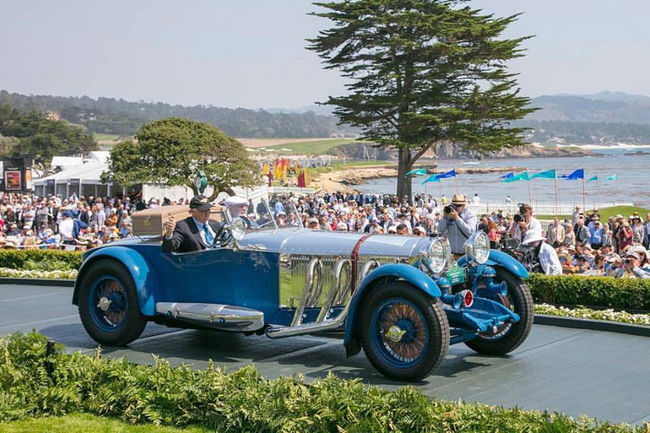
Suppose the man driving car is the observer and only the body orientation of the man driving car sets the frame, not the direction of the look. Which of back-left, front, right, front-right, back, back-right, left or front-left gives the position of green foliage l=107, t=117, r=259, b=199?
back-left

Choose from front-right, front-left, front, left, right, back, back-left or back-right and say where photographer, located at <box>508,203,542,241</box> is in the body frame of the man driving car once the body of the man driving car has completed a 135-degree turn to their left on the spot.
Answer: front-right

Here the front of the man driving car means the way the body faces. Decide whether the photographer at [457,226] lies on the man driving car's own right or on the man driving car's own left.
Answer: on the man driving car's own left

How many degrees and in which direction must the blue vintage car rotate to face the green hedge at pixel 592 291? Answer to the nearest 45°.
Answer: approximately 90° to its left

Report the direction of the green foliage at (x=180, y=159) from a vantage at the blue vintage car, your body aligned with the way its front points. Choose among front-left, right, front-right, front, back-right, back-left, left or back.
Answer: back-left

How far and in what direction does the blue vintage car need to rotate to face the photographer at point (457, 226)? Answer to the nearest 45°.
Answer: approximately 90° to its left

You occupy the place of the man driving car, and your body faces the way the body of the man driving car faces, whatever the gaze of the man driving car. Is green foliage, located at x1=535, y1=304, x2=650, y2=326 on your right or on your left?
on your left
